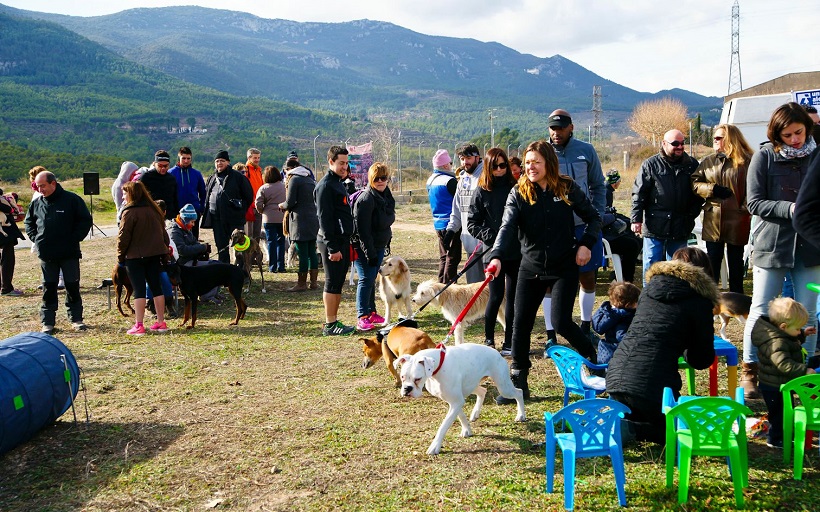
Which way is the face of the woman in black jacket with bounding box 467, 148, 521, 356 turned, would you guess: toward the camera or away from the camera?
toward the camera

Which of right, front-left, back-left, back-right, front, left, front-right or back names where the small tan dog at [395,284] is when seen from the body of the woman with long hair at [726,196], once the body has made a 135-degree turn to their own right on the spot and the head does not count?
left

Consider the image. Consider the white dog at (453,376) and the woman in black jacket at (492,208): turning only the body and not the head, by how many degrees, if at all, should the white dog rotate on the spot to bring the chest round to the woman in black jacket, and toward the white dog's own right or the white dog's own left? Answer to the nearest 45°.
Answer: approximately 135° to the white dog's own right

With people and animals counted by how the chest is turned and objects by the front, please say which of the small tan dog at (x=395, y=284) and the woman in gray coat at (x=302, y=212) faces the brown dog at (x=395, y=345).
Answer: the small tan dog

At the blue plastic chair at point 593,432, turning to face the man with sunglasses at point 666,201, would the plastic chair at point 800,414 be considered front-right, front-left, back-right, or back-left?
front-right

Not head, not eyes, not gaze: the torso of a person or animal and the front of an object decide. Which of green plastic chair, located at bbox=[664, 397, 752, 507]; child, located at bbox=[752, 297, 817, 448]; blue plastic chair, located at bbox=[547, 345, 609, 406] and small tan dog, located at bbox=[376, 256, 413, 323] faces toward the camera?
the small tan dog

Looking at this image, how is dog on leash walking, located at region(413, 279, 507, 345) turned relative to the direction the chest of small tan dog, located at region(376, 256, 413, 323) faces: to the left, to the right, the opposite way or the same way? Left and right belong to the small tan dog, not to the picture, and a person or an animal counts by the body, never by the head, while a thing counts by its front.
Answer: to the right

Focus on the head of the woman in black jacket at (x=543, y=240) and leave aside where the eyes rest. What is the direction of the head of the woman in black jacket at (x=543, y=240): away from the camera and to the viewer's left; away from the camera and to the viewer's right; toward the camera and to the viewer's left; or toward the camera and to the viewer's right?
toward the camera and to the viewer's left

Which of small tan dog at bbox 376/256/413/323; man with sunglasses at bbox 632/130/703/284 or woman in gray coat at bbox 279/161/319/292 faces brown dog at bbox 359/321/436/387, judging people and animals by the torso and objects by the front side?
the small tan dog

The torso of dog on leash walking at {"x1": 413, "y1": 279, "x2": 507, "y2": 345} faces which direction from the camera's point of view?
to the viewer's left

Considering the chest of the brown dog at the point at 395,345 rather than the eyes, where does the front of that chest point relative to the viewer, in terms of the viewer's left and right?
facing the viewer and to the left of the viewer

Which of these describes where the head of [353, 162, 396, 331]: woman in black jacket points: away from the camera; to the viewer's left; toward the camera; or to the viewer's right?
toward the camera

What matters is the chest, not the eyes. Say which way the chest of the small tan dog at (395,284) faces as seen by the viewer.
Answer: toward the camera

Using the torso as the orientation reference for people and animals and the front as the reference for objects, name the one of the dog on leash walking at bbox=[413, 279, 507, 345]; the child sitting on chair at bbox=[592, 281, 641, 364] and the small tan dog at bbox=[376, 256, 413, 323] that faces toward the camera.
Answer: the small tan dog

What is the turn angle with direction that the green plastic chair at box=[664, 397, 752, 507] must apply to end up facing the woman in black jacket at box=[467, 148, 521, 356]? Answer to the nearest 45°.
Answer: approximately 45° to its left

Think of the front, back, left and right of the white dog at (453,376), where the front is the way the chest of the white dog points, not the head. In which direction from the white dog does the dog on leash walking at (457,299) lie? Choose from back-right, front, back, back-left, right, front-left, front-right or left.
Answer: back-right
